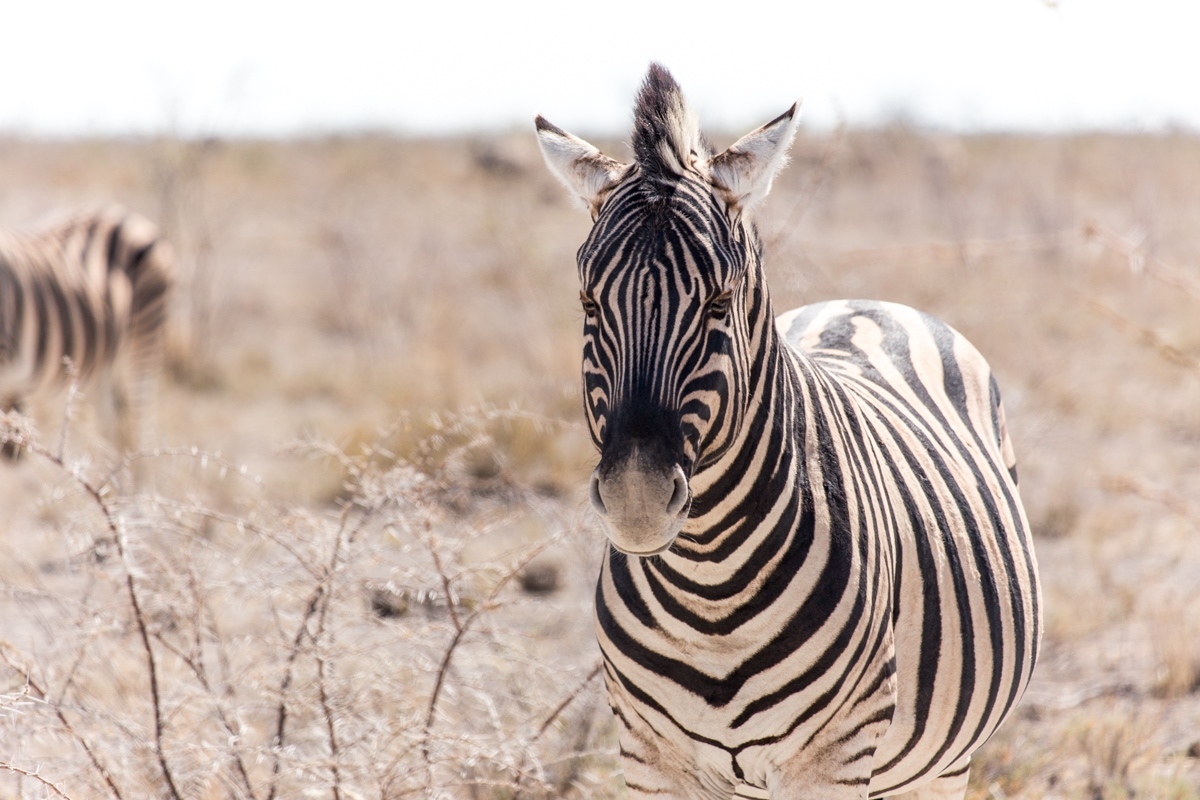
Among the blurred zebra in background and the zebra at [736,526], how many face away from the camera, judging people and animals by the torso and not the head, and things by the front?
0

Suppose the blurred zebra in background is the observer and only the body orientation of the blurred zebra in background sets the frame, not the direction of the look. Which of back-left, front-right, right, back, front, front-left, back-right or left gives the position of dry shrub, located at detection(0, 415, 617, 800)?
left

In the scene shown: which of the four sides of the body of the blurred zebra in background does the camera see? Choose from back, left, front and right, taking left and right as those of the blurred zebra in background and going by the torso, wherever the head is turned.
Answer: left

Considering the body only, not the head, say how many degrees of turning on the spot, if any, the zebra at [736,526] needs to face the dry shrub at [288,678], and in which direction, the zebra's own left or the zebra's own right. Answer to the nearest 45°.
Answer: approximately 90° to the zebra's own right

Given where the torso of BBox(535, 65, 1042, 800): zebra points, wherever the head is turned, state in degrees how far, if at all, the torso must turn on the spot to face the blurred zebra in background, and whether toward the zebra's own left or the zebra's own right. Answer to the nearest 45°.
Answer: approximately 90° to the zebra's own right

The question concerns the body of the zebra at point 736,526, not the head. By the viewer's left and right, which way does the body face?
facing the viewer and to the left of the viewer
